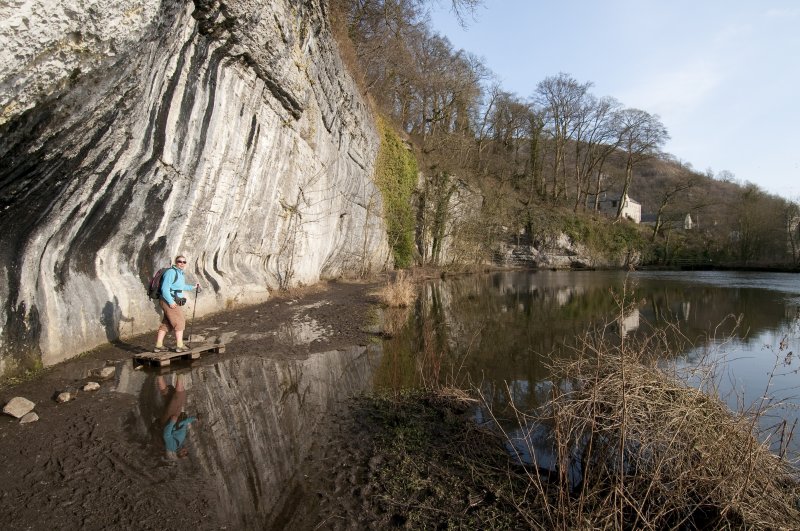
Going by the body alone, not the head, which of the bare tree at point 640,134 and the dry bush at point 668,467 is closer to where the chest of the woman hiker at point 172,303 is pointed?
the dry bush

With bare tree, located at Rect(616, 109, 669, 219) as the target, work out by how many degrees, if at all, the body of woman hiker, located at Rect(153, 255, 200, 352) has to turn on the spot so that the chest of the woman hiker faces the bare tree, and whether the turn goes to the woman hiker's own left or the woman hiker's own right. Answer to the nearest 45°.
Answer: approximately 90° to the woman hiker's own left

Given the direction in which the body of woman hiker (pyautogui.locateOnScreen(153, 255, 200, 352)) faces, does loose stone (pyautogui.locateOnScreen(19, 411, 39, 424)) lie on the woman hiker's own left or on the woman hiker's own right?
on the woman hiker's own right

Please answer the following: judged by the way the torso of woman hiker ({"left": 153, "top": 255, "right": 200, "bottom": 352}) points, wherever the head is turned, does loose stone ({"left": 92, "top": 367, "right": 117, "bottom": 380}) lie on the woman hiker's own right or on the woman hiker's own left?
on the woman hiker's own right

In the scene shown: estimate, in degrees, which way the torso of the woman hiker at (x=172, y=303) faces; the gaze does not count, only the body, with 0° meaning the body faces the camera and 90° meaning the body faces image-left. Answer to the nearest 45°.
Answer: approximately 315°

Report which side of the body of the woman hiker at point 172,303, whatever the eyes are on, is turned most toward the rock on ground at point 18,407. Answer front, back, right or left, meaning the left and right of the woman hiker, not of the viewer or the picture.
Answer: right

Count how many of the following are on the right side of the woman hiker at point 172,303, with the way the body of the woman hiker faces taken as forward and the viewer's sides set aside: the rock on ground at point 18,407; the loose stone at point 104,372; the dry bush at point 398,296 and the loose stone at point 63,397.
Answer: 3

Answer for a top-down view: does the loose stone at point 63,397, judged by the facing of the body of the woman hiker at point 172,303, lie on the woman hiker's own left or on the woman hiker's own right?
on the woman hiker's own right

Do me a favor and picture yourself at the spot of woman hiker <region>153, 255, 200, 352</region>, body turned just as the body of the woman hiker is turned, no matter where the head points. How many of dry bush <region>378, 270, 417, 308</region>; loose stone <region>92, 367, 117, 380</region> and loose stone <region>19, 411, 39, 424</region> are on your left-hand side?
1

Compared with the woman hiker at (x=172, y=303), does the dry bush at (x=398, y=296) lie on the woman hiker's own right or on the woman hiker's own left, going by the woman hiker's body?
on the woman hiker's own left

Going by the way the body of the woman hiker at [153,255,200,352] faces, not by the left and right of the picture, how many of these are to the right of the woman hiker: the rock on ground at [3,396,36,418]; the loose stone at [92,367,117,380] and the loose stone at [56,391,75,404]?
3
